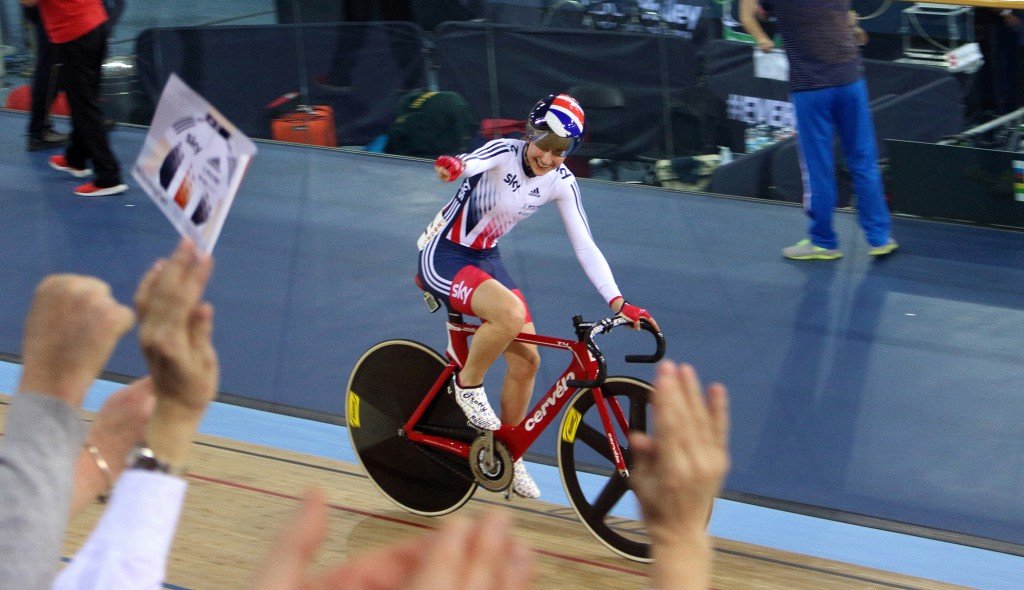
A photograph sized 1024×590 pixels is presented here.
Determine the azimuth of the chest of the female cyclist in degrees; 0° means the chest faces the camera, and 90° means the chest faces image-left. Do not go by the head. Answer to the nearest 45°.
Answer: approximately 315°

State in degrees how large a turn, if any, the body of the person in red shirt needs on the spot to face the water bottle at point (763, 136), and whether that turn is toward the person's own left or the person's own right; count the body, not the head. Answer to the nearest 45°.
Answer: approximately 180°

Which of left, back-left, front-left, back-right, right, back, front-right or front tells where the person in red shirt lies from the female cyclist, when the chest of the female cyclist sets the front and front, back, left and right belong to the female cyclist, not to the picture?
back

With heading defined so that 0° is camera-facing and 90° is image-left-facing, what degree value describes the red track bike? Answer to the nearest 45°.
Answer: approximately 315°

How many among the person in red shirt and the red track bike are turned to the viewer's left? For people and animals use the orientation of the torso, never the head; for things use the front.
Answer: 1

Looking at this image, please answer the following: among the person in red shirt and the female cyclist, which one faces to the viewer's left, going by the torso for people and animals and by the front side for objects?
the person in red shirt

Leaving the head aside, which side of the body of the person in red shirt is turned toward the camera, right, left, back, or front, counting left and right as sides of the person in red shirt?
left

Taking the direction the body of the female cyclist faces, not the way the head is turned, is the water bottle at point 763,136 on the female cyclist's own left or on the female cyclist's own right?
on the female cyclist's own left

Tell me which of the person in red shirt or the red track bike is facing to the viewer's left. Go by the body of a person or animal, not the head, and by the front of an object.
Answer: the person in red shirt

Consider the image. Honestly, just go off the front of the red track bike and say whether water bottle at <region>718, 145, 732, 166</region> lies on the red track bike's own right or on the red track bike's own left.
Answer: on the red track bike's own left

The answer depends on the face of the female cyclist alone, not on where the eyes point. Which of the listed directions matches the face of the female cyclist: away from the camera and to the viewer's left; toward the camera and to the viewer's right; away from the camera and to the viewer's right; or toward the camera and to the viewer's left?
toward the camera and to the viewer's left

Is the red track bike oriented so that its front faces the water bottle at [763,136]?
no
